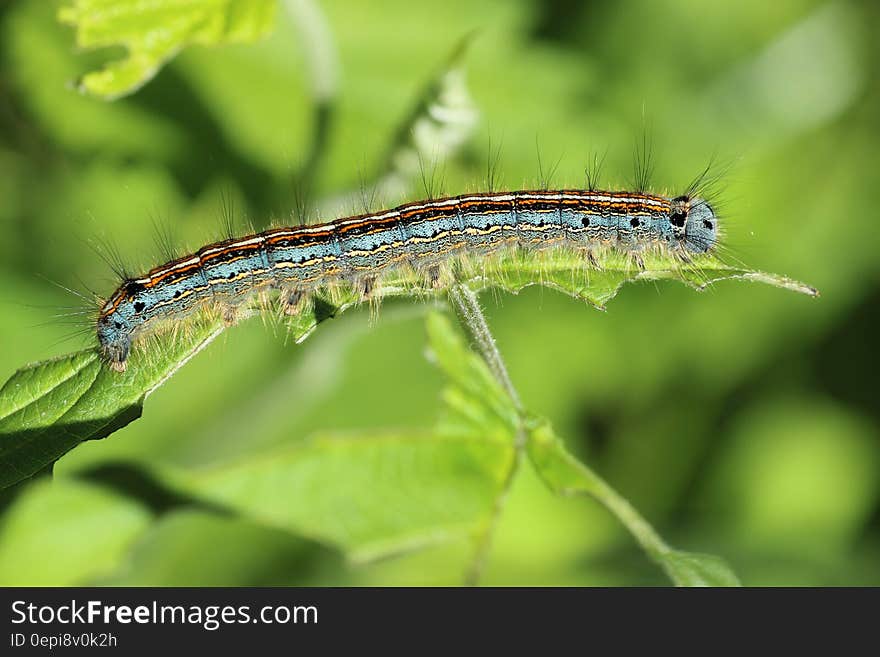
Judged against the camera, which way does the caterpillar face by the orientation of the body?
to the viewer's right
